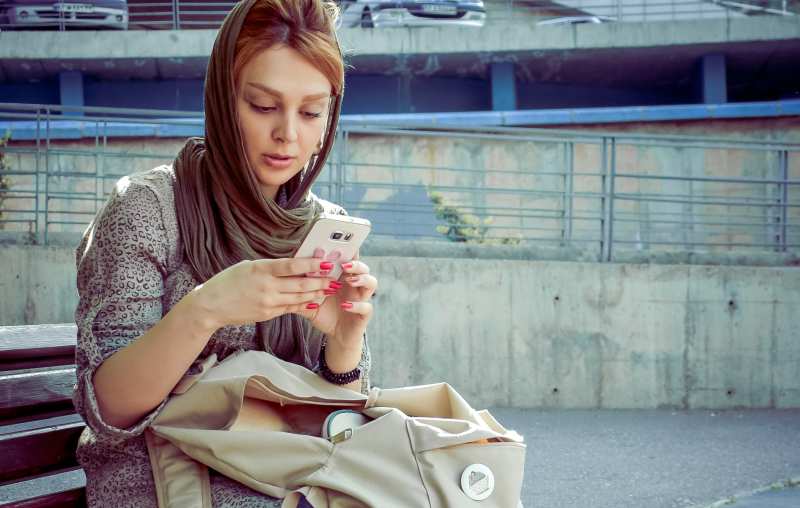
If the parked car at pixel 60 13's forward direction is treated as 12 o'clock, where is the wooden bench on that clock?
The wooden bench is roughly at 12 o'clock from the parked car.

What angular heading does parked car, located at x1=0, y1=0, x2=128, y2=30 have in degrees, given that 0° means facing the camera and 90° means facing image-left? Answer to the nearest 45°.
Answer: approximately 0°

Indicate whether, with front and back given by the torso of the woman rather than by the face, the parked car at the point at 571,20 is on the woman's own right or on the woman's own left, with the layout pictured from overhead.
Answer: on the woman's own left

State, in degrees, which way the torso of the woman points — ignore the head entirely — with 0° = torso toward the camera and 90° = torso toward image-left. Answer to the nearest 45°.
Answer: approximately 315°

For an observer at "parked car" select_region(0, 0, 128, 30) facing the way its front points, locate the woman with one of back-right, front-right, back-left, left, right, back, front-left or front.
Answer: front

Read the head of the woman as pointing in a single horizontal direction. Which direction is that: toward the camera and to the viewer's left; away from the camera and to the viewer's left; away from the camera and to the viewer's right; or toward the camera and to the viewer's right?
toward the camera and to the viewer's right

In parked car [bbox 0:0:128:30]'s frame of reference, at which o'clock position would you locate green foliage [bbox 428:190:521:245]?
The green foliage is roughly at 11 o'clock from the parked car.

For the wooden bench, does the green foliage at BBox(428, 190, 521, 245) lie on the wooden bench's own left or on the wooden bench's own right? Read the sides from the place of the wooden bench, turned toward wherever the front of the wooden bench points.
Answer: on the wooden bench's own left

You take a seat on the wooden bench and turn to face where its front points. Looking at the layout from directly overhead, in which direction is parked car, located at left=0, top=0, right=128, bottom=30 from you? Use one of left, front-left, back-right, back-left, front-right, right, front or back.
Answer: back-left

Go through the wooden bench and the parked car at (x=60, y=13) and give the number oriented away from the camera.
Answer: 0

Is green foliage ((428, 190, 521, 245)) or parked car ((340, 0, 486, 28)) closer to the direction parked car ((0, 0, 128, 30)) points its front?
the green foliage

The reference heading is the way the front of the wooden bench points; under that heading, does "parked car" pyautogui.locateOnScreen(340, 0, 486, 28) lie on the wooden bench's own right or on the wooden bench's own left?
on the wooden bench's own left

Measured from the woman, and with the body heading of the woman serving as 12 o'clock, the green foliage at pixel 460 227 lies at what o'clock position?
The green foliage is roughly at 8 o'clock from the woman.

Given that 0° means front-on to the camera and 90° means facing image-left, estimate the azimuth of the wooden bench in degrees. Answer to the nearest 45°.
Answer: approximately 315°

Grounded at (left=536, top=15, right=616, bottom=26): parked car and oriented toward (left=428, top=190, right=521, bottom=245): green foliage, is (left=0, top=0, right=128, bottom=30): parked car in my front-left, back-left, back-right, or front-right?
front-right
